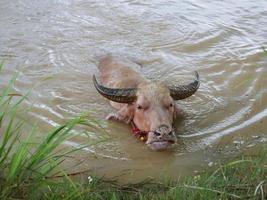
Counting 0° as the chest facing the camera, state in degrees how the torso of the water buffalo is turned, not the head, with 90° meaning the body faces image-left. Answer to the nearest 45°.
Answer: approximately 315°
